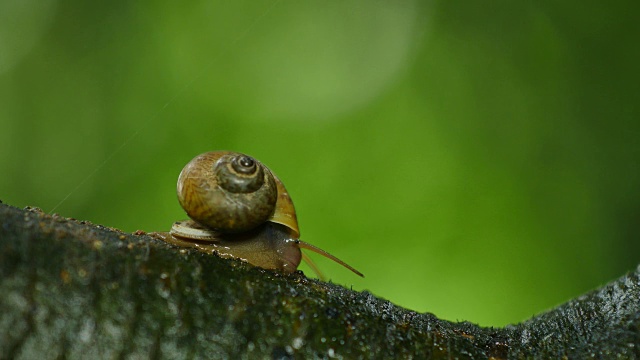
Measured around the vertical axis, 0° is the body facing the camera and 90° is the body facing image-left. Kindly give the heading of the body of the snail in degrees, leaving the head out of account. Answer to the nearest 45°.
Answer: approximately 270°
